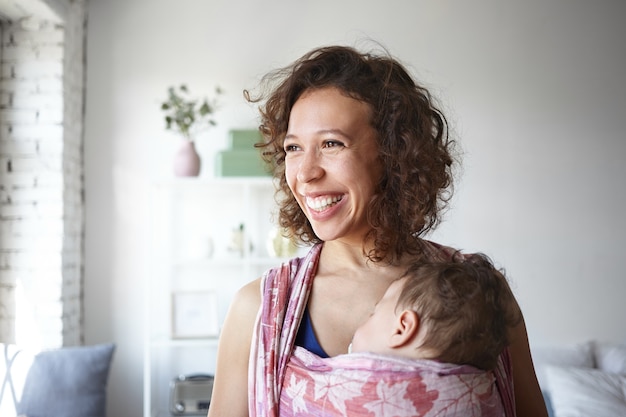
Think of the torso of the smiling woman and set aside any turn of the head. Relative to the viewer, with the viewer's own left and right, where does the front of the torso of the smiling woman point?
facing the viewer and to the left of the viewer

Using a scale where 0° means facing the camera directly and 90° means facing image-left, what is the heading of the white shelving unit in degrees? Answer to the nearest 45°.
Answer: approximately 0°

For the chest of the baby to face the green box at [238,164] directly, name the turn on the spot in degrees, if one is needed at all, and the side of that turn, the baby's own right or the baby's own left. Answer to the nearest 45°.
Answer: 0° — they already face it

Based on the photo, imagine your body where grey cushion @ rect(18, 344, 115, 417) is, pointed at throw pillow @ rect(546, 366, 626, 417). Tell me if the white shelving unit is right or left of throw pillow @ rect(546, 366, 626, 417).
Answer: left

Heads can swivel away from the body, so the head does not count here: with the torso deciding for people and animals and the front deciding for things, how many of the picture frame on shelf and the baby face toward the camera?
1

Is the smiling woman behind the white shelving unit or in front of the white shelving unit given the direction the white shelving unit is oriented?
in front

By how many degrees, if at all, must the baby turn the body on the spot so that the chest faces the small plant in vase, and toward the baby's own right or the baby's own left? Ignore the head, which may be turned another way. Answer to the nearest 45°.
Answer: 0° — they already face it

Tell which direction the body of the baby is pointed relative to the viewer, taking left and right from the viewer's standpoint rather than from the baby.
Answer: facing away from the viewer and to the left of the viewer

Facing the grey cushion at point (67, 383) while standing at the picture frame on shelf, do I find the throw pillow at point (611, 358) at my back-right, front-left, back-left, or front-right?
back-left

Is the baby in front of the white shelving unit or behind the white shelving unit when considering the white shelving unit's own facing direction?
in front

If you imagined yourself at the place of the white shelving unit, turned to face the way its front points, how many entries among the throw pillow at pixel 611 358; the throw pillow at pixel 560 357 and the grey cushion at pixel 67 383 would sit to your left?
2

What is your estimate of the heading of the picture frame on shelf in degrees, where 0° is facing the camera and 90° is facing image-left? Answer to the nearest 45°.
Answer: approximately 0°

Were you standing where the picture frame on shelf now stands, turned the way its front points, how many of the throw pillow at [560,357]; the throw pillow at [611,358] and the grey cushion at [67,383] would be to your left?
2
